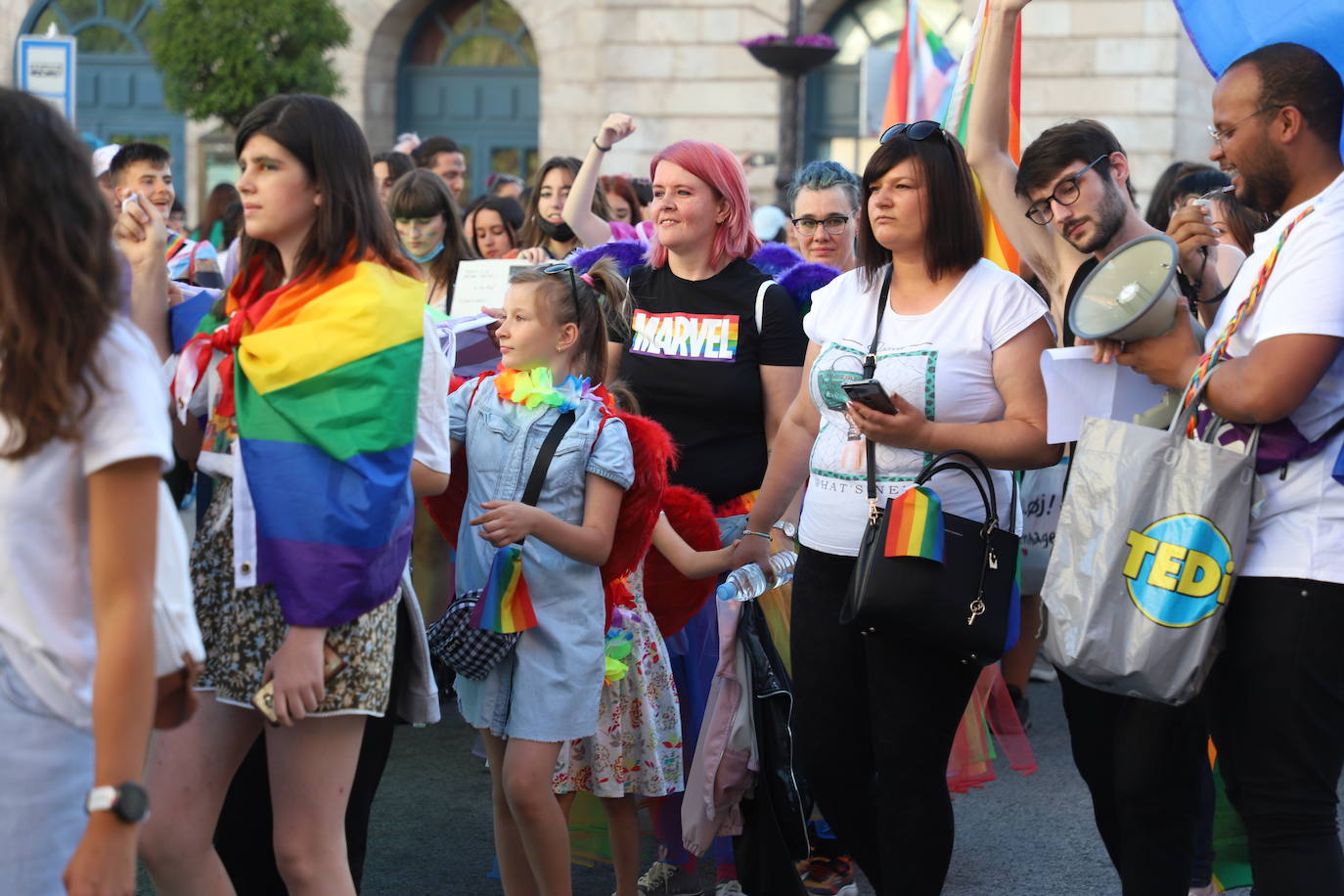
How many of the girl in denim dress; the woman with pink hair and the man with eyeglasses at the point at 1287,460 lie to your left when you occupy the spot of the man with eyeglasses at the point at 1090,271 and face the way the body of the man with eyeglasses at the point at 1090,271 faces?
1

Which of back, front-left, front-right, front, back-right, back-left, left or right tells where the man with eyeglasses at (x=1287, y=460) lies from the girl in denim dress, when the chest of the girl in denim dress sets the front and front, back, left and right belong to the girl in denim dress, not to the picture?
left

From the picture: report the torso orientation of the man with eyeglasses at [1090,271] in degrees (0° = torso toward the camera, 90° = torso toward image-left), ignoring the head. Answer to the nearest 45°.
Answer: approximately 45°

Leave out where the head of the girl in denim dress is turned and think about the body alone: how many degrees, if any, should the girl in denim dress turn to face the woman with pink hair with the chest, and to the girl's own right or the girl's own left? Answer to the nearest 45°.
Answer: approximately 180°

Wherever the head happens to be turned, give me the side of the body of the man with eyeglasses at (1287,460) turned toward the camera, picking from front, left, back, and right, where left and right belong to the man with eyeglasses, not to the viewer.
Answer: left

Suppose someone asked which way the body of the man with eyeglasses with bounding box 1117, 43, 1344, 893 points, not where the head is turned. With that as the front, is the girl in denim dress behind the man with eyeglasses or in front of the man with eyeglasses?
in front

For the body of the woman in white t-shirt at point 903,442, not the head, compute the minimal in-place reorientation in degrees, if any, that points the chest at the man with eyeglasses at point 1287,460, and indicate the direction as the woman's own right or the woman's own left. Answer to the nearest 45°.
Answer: approximately 90° to the woman's own left

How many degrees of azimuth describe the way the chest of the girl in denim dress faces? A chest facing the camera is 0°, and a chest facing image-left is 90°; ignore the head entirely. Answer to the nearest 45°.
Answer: approximately 45°

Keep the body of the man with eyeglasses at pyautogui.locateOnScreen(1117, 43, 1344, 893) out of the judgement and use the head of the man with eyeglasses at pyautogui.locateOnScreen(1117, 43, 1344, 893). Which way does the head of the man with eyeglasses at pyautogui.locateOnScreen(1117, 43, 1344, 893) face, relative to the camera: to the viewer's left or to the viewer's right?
to the viewer's left

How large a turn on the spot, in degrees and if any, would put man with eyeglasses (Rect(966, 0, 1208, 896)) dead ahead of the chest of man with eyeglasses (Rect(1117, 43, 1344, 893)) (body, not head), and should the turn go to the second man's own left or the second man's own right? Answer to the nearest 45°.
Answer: approximately 45° to the second man's own right

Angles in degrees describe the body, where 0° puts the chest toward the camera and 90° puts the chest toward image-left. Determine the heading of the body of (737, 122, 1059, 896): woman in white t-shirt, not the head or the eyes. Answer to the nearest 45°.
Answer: approximately 45°

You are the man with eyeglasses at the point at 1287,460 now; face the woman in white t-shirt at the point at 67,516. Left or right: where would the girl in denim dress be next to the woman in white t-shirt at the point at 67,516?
right
